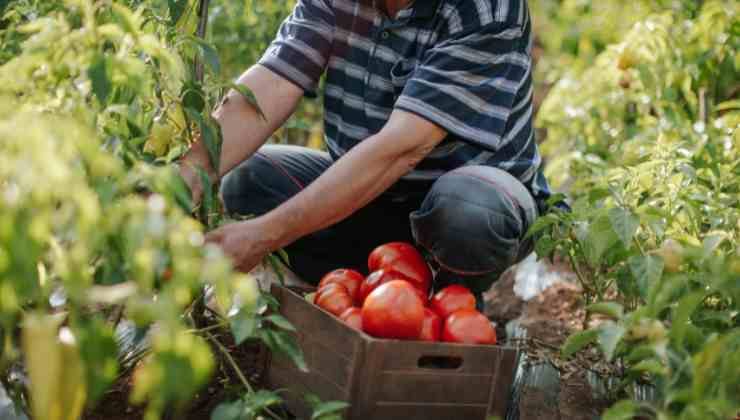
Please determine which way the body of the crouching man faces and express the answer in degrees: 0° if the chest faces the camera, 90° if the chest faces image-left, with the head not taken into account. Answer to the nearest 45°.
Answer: approximately 45°

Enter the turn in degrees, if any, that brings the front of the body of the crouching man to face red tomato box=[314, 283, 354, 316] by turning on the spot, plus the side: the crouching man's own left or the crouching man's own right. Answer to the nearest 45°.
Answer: approximately 45° to the crouching man's own left

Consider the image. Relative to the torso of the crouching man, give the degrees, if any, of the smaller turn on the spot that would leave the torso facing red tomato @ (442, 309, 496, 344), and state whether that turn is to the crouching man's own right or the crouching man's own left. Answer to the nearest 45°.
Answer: approximately 45° to the crouching man's own left
